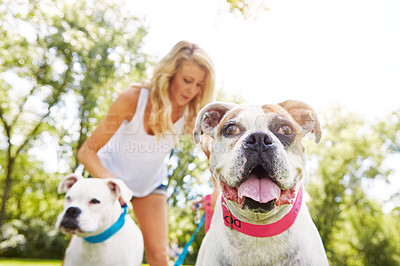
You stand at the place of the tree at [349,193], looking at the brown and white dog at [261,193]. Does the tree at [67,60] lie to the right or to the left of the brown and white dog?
right

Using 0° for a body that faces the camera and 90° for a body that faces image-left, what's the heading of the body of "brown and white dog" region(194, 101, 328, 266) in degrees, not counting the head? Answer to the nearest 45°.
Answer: approximately 0°

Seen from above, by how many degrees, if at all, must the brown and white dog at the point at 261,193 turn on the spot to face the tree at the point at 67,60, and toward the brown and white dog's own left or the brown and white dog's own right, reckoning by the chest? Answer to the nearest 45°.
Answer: approximately 135° to the brown and white dog's own right

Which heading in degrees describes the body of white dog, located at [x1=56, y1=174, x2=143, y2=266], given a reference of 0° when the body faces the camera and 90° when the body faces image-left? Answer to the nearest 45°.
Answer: approximately 45°

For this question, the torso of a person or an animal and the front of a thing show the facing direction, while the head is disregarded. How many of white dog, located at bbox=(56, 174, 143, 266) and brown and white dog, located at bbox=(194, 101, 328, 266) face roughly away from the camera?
0

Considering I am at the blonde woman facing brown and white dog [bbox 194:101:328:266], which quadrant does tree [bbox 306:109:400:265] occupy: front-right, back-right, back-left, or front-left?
back-left

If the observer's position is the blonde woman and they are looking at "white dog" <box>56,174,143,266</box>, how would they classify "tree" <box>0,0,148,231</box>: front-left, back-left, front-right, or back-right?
back-right

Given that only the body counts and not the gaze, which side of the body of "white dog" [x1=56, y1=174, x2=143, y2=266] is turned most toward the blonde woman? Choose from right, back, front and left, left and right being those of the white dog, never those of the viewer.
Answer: back

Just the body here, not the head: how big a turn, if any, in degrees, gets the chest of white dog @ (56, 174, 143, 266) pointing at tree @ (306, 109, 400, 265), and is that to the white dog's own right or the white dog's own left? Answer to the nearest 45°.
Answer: approximately 180°

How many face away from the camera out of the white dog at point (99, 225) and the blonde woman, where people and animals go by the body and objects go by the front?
0
